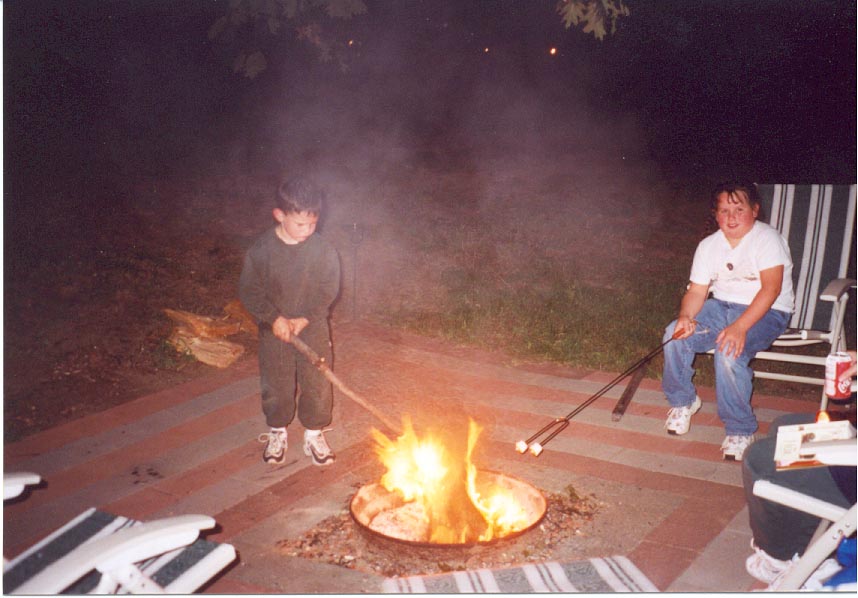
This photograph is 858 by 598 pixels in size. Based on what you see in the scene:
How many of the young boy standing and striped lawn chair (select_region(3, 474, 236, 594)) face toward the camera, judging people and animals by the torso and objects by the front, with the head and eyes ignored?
1

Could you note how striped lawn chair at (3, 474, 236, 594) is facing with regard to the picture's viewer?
facing away from the viewer and to the right of the viewer

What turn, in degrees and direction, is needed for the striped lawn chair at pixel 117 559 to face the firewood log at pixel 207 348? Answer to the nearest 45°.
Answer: approximately 45° to its left

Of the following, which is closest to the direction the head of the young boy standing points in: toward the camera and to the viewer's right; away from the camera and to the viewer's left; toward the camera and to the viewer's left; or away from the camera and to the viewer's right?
toward the camera and to the viewer's right

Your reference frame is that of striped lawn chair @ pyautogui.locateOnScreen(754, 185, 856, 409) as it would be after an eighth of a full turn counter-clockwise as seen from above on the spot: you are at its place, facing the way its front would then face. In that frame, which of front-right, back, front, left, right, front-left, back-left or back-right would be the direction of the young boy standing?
front-right

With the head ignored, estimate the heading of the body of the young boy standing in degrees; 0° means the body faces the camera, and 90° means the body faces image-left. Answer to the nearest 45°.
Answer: approximately 0°

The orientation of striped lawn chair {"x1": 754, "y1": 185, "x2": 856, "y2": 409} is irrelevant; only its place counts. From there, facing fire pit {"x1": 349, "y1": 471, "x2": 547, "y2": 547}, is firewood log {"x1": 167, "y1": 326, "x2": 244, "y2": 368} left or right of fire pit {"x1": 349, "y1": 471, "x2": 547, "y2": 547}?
right

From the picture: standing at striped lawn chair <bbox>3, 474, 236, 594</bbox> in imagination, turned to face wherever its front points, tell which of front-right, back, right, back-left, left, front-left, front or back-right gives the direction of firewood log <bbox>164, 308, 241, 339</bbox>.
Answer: front-left

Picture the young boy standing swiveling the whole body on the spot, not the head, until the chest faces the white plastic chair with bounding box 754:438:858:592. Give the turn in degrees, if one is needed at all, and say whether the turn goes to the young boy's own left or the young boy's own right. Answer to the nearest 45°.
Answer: approximately 45° to the young boy's own left

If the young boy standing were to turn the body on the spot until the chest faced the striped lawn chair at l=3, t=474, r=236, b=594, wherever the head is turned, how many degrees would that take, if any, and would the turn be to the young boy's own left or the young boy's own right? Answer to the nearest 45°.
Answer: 0° — they already face it

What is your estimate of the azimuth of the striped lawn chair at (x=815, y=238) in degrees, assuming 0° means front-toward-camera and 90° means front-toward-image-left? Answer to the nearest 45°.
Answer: approximately 45°
